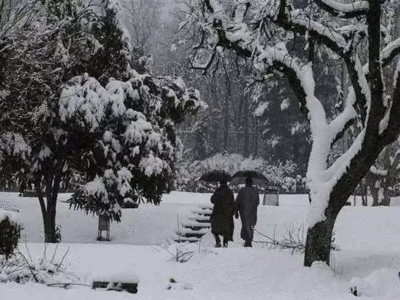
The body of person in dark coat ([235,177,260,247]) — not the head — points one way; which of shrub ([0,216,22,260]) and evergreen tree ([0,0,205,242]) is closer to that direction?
the evergreen tree

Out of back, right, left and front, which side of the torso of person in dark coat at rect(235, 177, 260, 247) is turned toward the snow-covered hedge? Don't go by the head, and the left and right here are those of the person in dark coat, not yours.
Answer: front

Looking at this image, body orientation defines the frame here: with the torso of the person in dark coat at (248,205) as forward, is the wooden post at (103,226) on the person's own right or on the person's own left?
on the person's own left

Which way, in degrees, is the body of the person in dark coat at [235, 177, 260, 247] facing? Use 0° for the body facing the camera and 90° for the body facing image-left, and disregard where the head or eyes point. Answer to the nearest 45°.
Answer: approximately 180°

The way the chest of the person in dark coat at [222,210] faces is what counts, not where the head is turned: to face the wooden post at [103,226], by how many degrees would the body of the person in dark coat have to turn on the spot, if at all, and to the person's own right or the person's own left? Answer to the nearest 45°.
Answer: approximately 45° to the person's own left

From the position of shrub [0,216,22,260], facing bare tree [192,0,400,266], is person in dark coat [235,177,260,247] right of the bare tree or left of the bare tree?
left

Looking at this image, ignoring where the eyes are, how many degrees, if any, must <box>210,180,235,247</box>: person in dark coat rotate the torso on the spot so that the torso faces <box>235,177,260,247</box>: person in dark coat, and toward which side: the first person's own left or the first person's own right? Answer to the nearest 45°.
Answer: approximately 90° to the first person's own right

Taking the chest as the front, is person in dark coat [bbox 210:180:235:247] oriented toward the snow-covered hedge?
yes

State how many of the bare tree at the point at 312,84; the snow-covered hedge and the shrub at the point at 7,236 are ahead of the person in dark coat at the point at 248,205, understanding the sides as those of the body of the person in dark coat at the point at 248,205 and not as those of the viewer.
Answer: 1

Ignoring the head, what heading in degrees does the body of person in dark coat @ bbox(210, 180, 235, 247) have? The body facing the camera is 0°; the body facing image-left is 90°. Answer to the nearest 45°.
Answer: approximately 180°

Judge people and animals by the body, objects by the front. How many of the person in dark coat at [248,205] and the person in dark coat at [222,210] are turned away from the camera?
2
